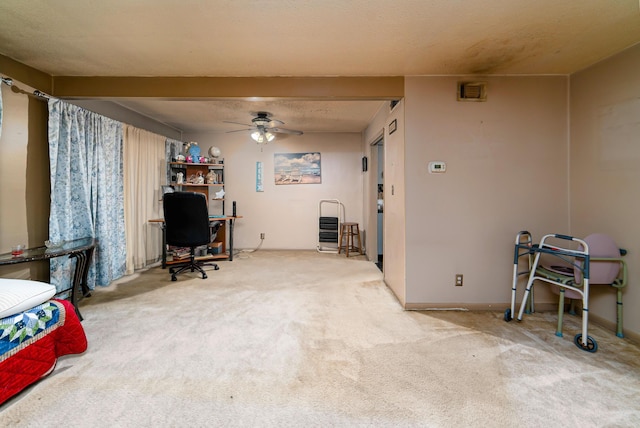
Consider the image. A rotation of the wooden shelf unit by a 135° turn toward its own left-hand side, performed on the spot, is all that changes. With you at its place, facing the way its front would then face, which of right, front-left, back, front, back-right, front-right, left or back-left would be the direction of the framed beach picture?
front-right

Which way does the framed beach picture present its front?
toward the camera

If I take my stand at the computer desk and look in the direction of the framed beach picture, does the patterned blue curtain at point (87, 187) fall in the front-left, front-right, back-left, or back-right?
back-right

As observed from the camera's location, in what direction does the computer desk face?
facing the viewer

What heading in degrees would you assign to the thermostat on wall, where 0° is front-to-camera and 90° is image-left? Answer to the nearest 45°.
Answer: approximately 0°

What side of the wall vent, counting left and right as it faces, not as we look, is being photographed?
front

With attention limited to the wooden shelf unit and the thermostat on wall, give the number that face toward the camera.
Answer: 2

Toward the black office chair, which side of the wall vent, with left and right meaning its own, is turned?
right

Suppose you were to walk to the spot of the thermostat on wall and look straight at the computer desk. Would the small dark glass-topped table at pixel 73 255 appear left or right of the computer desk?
left

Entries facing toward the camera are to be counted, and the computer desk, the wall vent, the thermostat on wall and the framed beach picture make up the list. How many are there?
4
